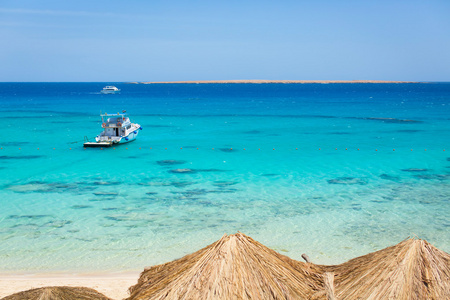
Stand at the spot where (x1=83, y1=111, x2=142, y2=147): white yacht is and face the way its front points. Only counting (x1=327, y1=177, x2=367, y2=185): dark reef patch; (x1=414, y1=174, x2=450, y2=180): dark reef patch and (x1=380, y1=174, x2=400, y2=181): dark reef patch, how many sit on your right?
3

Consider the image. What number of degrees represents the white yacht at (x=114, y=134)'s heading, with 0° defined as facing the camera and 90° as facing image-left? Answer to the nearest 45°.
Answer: approximately 225°

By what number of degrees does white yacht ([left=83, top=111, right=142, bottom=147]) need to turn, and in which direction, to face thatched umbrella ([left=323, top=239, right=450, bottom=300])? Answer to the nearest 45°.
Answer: approximately 135° to its right

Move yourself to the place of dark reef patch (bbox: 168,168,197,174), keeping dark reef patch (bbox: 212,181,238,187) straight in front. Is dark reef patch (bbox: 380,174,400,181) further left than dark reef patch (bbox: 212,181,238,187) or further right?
left

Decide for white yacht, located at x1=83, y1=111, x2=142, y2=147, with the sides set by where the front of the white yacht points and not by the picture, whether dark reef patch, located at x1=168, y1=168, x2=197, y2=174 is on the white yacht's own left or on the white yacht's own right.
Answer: on the white yacht's own right

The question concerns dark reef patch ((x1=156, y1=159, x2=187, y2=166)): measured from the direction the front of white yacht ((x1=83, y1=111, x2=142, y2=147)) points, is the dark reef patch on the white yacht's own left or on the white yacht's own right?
on the white yacht's own right

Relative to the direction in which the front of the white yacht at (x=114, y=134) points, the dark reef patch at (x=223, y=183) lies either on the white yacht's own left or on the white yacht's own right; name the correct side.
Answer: on the white yacht's own right

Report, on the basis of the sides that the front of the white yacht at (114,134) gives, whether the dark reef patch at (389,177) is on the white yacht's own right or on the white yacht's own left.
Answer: on the white yacht's own right

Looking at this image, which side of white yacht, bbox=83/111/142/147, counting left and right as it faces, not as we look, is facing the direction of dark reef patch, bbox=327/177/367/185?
right

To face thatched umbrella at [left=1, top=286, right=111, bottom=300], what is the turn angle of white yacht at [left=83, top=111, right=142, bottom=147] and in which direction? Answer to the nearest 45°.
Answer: approximately 135° to its right

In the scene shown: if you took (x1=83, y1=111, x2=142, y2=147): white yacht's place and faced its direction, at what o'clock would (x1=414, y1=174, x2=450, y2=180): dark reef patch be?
The dark reef patch is roughly at 3 o'clock from the white yacht.
